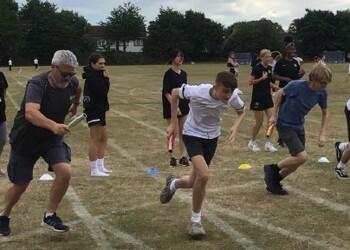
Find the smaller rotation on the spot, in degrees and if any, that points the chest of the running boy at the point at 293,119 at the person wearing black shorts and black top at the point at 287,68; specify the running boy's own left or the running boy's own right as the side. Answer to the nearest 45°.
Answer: approximately 135° to the running boy's own left

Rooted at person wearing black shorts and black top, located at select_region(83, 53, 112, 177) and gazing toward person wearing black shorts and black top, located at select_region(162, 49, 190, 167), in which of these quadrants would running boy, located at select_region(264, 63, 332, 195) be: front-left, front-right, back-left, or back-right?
front-right

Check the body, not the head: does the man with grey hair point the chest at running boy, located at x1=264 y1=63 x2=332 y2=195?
no

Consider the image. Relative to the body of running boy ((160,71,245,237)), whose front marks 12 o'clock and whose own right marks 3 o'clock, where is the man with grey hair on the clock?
The man with grey hair is roughly at 4 o'clock from the running boy.

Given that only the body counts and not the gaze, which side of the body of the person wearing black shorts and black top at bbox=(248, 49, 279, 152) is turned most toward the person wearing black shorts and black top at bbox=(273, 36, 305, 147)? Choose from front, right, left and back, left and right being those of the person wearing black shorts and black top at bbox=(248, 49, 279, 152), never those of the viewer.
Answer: left

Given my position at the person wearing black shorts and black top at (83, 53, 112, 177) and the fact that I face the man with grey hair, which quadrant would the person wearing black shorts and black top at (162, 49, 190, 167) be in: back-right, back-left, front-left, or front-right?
back-left

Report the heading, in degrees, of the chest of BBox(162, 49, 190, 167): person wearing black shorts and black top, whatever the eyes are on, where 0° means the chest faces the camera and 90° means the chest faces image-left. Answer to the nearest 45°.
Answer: approximately 315°

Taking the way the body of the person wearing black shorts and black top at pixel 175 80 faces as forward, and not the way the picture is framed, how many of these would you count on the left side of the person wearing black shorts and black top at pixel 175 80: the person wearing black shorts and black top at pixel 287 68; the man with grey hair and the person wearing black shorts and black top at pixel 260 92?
2

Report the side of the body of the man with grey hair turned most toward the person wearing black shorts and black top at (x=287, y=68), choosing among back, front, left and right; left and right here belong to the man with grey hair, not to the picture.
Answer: left

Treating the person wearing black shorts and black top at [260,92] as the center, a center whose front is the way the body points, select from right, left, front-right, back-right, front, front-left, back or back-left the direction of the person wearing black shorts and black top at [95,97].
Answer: right

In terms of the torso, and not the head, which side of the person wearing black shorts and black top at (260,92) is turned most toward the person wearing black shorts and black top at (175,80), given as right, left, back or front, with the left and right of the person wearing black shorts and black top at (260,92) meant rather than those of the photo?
right

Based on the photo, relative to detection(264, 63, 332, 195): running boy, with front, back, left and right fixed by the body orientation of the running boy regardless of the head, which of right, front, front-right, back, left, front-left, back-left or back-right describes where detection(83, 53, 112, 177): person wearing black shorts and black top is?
back-right
